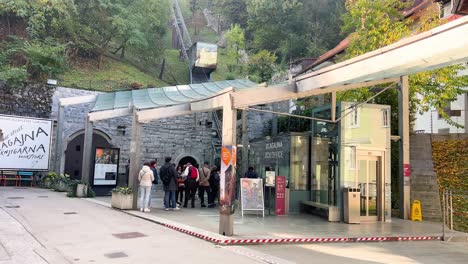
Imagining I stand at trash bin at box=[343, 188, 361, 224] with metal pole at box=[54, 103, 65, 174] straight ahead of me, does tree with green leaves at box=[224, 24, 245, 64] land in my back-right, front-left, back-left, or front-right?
front-right

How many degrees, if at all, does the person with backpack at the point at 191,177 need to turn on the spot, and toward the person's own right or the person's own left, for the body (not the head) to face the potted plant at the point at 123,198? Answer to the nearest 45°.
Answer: approximately 90° to the person's own left

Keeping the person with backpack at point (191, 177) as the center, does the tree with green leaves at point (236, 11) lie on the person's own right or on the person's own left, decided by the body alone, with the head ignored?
on the person's own right

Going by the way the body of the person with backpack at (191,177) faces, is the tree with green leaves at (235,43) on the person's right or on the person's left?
on the person's right

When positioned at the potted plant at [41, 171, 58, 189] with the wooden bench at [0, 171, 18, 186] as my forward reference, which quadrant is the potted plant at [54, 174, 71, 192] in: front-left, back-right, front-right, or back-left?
back-left

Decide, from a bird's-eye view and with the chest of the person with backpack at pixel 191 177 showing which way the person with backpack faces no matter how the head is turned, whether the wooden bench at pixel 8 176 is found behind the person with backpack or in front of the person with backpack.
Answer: in front

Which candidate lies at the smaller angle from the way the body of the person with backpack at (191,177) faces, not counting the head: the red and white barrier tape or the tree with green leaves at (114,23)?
the tree with green leaves

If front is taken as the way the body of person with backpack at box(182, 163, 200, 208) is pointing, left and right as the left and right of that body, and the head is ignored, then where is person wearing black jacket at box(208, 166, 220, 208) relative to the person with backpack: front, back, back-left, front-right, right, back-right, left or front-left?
right

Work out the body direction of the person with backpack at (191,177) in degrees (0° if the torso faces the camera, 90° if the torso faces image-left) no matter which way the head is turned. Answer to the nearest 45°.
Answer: approximately 135°

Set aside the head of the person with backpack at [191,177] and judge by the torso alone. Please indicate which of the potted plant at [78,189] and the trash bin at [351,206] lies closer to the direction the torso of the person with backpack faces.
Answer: the potted plant

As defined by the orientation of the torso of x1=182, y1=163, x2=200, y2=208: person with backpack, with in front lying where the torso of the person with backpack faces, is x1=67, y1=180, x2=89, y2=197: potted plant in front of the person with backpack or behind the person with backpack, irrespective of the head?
in front

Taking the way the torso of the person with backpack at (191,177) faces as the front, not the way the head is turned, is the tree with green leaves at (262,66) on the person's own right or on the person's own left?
on the person's own right
